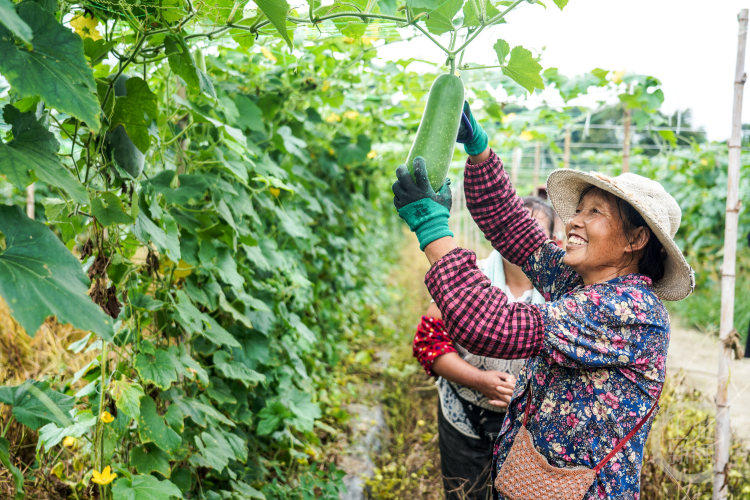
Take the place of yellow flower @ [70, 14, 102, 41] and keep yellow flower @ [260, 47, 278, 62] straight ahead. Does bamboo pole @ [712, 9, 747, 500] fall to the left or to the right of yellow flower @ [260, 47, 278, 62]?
right

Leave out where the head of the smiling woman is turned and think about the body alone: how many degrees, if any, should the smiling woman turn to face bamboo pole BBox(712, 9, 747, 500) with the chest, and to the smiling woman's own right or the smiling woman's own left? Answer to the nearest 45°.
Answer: approximately 135° to the smiling woman's own right

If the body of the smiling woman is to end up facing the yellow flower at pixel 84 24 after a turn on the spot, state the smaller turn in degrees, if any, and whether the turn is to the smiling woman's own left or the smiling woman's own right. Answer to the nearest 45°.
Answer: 0° — they already face it

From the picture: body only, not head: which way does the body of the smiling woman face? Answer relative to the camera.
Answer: to the viewer's left
